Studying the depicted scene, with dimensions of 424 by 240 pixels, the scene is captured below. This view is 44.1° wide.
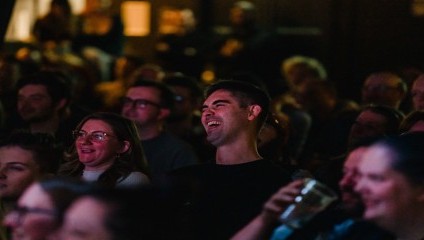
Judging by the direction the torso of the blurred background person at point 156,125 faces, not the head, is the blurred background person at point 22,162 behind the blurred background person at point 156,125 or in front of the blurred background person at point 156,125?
in front

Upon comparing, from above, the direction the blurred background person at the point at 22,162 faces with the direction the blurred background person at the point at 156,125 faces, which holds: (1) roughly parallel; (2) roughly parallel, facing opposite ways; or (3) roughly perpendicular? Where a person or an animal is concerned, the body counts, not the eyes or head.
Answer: roughly parallel

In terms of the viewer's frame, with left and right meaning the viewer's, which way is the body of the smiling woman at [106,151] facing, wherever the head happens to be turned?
facing the viewer and to the left of the viewer

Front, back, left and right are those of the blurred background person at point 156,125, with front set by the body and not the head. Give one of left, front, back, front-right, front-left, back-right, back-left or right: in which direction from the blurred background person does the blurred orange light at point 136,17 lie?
back-right

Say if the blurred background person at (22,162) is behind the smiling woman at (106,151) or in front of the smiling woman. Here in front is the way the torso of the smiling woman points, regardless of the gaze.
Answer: in front

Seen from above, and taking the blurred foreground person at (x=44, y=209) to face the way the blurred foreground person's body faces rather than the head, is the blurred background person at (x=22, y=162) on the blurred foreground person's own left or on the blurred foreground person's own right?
on the blurred foreground person's own right

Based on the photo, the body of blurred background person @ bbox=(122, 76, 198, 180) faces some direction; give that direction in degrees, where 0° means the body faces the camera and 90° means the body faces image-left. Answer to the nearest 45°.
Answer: approximately 45°

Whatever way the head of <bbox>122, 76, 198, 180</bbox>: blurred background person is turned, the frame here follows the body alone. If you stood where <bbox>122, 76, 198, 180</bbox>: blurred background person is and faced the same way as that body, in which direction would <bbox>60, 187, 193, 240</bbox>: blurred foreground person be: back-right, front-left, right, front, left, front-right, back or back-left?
front-left

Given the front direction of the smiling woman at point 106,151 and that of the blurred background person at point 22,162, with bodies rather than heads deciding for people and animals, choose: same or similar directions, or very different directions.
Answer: same or similar directions
